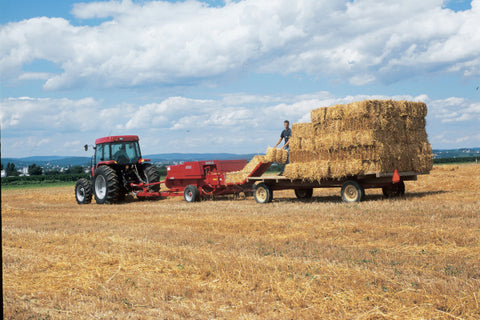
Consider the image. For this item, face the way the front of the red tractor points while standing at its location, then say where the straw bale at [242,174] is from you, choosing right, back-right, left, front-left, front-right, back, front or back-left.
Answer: back

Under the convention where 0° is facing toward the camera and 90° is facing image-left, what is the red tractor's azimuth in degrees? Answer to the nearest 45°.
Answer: approximately 135°

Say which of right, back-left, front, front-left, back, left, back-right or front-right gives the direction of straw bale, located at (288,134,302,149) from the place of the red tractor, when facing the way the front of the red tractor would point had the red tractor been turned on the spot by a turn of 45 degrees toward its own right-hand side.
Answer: back-right

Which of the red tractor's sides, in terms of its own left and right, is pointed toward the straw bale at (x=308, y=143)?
back

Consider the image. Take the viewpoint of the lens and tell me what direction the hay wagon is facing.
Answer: facing away from the viewer and to the left of the viewer

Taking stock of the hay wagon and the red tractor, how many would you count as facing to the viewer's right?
0

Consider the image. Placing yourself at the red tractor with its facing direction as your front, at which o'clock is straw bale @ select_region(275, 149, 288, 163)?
The straw bale is roughly at 6 o'clock from the red tractor.
